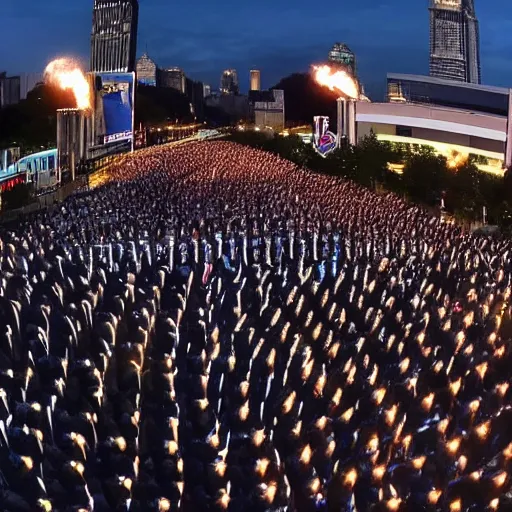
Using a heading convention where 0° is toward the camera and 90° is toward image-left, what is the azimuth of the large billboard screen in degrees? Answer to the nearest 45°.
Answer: approximately 0°

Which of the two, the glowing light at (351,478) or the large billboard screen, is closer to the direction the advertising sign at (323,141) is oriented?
the glowing light

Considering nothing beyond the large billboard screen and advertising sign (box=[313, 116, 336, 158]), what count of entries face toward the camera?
2

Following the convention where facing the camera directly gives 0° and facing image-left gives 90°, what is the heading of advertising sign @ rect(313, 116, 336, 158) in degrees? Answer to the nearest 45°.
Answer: approximately 0°

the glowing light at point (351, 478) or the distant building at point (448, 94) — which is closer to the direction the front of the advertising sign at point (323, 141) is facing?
the glowing light
